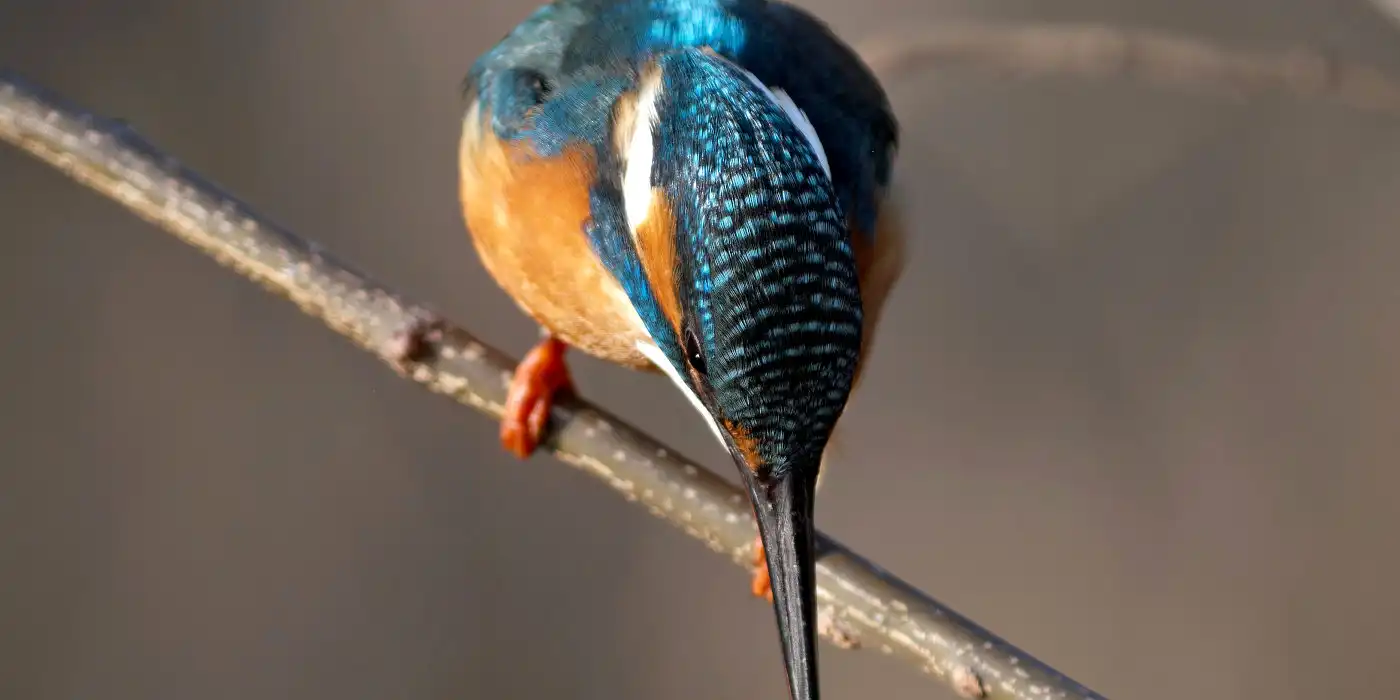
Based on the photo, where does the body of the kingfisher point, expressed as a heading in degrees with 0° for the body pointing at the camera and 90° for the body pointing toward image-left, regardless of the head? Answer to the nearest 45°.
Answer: approximately 0°
